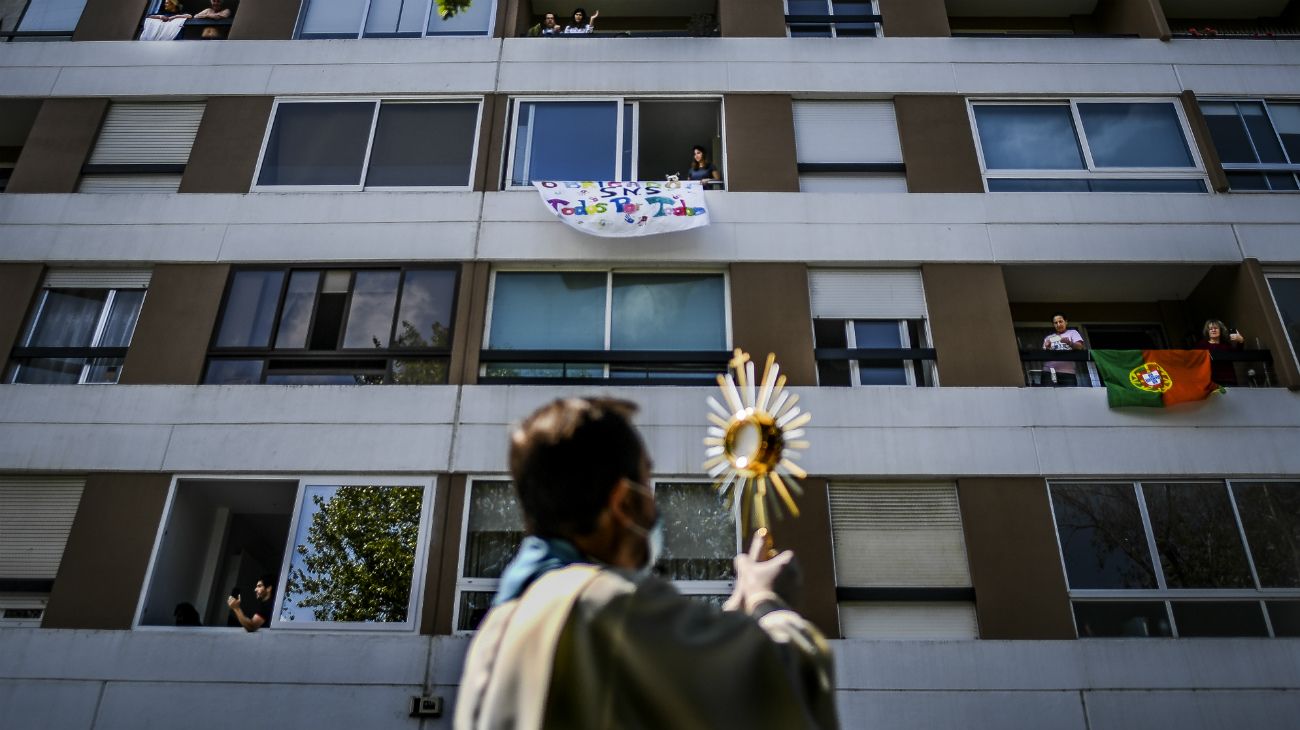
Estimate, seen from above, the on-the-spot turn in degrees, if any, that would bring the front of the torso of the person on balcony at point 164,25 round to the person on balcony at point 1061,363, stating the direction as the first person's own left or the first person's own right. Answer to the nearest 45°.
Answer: approximately 45° to the first person's own left

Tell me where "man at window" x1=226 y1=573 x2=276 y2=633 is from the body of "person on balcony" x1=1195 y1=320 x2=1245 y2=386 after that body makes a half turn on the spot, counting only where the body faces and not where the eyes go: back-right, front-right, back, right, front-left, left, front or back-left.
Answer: back-left

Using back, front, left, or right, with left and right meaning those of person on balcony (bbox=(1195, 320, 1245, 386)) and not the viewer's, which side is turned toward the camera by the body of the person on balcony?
front

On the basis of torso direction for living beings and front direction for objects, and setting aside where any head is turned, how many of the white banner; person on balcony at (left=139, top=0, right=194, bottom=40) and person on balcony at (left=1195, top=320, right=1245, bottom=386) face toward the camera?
3

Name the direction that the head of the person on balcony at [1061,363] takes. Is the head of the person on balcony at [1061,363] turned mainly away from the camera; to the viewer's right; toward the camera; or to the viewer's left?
toward the camera

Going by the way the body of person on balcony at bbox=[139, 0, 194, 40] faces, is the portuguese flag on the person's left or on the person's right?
on the person's left

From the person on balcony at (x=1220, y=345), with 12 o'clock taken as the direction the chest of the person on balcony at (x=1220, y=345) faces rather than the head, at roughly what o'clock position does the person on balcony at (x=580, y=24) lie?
the person on balcony at (x=580, y=24) is roughly at 2 o'clock from the person on balcony at (x=1220, y=345).

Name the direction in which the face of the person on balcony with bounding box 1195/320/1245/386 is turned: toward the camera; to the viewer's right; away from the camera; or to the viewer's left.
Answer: toward the camera

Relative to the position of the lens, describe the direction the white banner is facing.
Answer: facing the viewer

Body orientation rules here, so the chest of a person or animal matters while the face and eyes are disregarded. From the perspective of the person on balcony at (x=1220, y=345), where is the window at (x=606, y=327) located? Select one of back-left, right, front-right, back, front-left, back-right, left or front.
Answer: front-right

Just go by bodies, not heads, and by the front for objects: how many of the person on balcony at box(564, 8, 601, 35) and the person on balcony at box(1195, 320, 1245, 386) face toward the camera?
2

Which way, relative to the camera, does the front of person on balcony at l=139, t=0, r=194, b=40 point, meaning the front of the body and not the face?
toward the camera

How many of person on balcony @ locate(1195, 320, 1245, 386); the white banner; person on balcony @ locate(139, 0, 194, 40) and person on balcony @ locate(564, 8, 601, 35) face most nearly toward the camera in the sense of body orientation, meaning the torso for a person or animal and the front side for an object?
4

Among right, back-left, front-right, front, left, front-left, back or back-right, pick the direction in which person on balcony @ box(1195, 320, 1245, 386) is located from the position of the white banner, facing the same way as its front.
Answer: left

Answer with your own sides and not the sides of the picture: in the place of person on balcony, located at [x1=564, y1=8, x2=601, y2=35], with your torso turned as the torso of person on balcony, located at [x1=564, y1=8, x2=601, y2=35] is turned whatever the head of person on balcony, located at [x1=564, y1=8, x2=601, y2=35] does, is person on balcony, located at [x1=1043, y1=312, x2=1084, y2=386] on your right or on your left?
on your left
